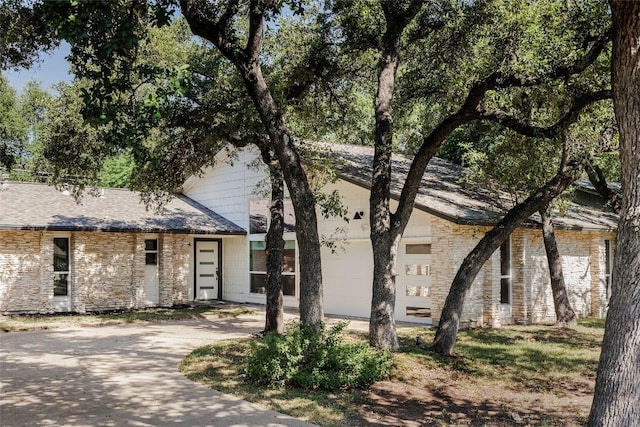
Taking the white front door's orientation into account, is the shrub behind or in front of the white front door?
in front

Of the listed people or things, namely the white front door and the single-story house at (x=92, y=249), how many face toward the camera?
2

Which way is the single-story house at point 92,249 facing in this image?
toward the camera

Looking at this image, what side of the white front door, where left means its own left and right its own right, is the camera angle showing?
front

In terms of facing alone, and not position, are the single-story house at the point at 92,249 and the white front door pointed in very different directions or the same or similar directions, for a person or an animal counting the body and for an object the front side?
same or similar directions
